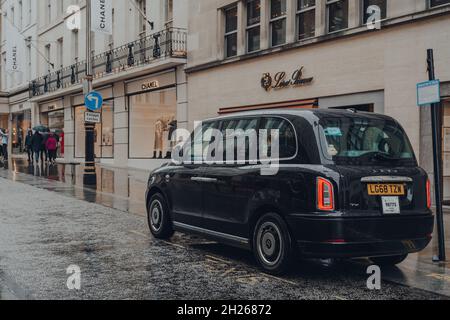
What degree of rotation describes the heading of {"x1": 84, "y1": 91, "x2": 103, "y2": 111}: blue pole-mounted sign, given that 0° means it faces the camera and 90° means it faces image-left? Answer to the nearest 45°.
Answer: approximately 0°

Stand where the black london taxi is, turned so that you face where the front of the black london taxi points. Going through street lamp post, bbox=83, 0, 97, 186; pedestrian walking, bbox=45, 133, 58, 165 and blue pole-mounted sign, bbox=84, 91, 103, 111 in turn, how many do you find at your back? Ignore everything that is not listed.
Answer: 0

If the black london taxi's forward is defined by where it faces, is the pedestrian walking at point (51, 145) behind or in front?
in front

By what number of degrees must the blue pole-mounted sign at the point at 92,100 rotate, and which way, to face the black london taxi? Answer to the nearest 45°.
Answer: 0° — it already faces it

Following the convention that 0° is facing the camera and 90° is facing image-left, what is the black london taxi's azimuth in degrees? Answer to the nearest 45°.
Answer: approximately 135°

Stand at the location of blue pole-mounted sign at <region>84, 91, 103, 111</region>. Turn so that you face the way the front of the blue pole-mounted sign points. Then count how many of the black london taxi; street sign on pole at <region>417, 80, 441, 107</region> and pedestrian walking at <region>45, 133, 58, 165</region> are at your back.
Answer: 1

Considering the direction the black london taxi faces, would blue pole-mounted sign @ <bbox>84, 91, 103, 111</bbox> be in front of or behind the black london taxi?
in front

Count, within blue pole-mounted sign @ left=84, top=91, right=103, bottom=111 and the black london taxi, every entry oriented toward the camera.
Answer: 1

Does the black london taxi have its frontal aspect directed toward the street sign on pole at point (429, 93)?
no

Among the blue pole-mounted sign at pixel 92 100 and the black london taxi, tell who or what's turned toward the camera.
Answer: the blue pole-mounted sign

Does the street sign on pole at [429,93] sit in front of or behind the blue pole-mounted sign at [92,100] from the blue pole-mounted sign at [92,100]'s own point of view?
in front
